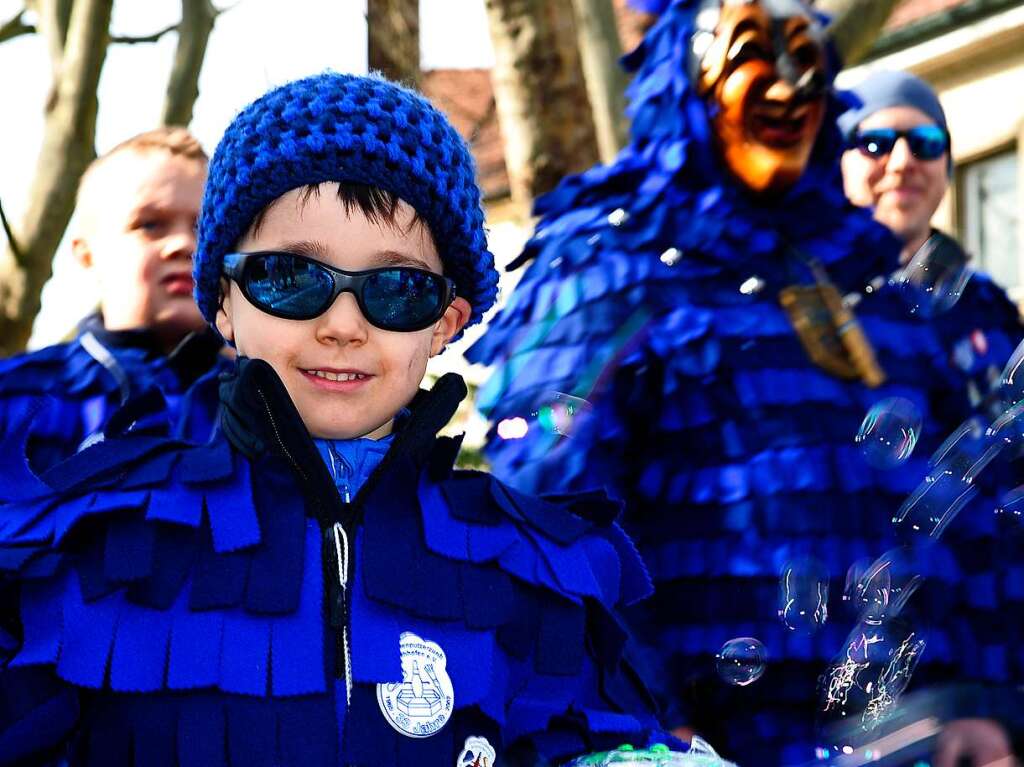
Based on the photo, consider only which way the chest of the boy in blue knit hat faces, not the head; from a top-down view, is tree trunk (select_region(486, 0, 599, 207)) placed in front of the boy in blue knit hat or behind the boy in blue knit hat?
behind

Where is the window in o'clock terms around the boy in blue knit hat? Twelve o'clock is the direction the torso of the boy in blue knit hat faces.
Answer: The window is roughly at 7 o'clock from the boy in blue knit hat.

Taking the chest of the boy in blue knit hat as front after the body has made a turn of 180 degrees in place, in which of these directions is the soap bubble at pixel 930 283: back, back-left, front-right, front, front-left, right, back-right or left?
front-right

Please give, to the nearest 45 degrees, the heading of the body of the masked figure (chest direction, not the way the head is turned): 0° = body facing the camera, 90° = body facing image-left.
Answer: approximately 315°

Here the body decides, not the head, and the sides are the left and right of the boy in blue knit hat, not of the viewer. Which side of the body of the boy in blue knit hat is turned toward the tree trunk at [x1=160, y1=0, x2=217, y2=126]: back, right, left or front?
back

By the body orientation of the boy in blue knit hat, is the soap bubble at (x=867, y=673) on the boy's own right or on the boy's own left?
on the boy's own left

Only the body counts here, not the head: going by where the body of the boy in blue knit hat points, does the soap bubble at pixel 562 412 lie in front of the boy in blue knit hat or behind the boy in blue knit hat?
behind

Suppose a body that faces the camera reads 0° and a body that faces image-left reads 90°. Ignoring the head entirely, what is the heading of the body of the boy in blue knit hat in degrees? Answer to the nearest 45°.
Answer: approximately 0°

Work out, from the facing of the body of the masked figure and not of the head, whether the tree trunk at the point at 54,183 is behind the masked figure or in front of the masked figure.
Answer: behind

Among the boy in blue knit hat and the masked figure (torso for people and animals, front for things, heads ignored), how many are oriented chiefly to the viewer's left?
0
